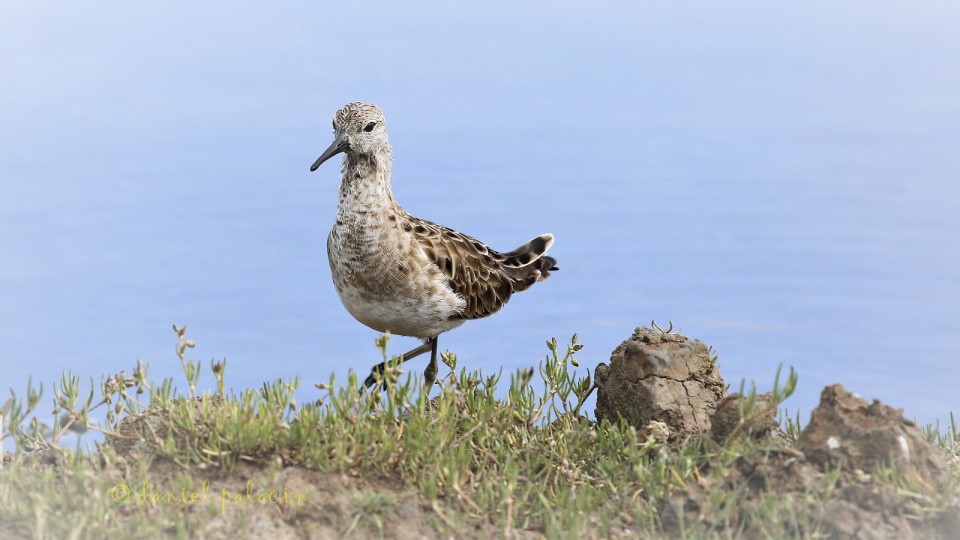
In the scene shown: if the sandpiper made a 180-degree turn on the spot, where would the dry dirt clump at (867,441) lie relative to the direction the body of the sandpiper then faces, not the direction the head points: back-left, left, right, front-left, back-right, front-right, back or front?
right

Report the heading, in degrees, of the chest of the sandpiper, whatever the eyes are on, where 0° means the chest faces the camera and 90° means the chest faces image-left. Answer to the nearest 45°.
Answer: approximately 45°

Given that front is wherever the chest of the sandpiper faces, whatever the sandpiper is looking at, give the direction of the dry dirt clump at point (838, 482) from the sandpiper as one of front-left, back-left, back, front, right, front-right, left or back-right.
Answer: left

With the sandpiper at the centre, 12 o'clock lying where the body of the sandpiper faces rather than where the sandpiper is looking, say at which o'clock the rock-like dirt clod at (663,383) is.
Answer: The rock-like dirt clod is roughly at 8 o'clock from the sandpiper.
